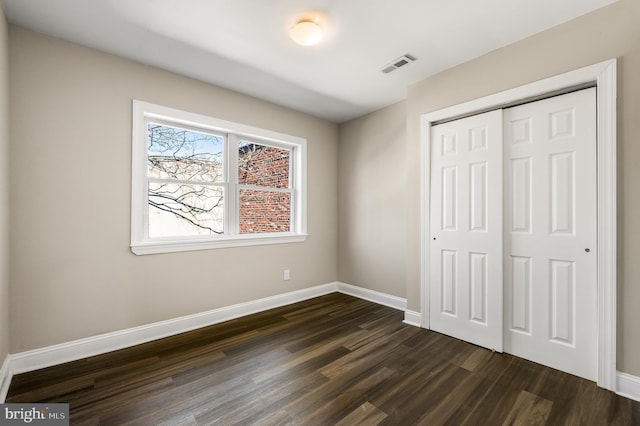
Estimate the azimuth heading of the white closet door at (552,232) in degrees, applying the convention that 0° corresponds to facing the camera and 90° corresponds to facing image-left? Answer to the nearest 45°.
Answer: approximately 45°

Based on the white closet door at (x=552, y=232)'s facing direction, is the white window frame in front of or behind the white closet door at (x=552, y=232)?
in front

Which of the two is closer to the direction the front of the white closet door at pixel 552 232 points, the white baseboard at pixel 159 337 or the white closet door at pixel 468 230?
the white baseboard

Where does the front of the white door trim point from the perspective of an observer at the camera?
facing the viewer and to the left of the viewer

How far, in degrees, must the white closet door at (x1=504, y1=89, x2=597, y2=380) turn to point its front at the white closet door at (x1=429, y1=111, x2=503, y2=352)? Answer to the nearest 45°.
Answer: approximately 45° to its right

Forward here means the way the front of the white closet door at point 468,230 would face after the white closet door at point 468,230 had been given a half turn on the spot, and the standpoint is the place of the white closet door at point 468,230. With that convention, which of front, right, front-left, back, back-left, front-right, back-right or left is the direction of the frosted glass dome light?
back

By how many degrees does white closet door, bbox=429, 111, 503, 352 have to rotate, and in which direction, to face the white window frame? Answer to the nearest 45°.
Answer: approximately 45° to its right

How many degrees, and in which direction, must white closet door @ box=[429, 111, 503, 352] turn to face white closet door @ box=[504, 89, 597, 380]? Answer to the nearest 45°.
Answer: approximately 135° to its left
